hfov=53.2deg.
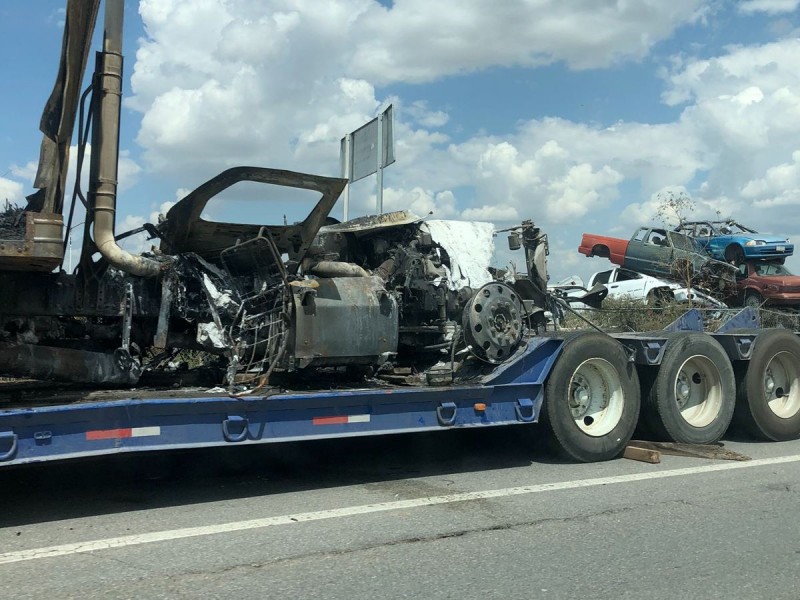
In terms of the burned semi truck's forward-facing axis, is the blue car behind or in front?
in front

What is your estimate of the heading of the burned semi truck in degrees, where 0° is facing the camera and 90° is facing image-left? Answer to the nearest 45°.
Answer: approximately 270°

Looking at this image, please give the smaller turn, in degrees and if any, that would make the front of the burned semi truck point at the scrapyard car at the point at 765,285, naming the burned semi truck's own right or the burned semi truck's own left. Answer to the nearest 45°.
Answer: approximately 45° to the burned semi truck's own left

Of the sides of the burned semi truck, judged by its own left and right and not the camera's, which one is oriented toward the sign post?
left

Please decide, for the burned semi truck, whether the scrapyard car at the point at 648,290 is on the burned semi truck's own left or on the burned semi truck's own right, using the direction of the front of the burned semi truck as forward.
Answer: on the burned semi truck's own left

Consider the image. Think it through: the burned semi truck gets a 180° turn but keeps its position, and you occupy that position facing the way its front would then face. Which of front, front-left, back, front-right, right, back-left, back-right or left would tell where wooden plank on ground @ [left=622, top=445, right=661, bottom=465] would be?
back

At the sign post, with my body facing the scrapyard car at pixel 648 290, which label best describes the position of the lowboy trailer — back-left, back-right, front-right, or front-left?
back-right

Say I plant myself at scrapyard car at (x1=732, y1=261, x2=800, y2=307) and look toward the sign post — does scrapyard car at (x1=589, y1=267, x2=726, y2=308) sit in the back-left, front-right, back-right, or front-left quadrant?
front-right

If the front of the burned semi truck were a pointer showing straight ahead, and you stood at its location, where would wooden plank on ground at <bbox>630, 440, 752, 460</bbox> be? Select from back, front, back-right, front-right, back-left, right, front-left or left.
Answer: front

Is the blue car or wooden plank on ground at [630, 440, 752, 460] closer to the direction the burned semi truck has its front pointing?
the wooden plank on ground
